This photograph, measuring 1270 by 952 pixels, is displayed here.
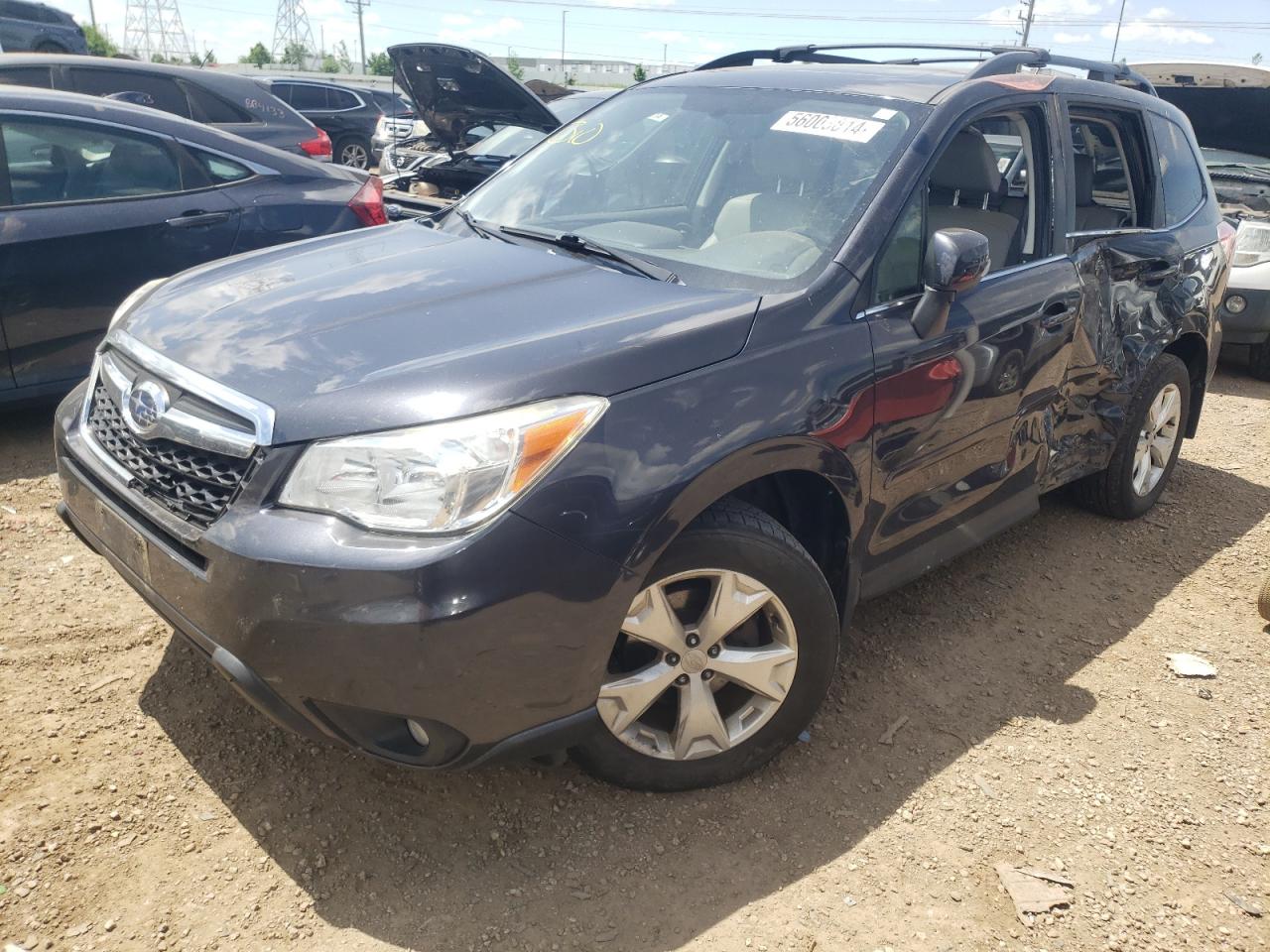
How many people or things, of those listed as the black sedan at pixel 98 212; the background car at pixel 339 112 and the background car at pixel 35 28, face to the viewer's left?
3

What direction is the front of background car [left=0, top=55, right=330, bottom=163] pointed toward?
to the viewer's left

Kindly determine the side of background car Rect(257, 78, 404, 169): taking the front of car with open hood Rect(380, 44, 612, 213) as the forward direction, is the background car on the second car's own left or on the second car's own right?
on the second car's own right

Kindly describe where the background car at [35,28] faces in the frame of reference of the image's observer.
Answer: facing to the left of the viewer

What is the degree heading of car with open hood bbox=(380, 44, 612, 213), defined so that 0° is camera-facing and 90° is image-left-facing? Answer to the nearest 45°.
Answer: approximately 45°

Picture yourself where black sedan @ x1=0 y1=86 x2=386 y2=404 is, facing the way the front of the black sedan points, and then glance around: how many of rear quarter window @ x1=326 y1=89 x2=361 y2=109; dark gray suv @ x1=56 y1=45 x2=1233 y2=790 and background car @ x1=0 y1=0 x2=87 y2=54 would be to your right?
2

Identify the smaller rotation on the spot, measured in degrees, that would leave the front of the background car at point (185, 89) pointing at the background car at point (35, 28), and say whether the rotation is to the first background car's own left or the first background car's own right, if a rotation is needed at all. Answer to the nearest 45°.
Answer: approximately 90° to the first background car's own right

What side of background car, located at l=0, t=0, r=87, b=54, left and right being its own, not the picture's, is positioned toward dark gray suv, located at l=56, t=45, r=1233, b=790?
left

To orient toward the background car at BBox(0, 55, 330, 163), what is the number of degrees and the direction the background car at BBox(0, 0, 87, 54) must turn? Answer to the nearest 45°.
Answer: approximately 90° to its left

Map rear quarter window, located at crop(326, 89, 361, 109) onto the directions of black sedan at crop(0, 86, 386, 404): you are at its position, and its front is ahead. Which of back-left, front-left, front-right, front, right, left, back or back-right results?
right

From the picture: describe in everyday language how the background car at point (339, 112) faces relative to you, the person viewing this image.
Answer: facing to the left of the viewer

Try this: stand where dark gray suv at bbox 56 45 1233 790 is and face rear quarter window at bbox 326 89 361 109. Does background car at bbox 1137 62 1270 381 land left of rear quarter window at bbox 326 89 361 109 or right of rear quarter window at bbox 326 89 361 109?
right

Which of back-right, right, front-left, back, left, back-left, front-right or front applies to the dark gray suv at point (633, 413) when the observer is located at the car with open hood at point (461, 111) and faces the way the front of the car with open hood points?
front-left

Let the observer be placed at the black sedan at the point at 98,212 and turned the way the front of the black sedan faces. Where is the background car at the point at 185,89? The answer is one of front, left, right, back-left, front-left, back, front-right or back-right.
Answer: right

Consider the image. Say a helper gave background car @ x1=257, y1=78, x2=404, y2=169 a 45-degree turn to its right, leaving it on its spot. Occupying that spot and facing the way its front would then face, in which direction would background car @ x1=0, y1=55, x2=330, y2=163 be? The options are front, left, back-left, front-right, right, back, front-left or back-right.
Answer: back-left
